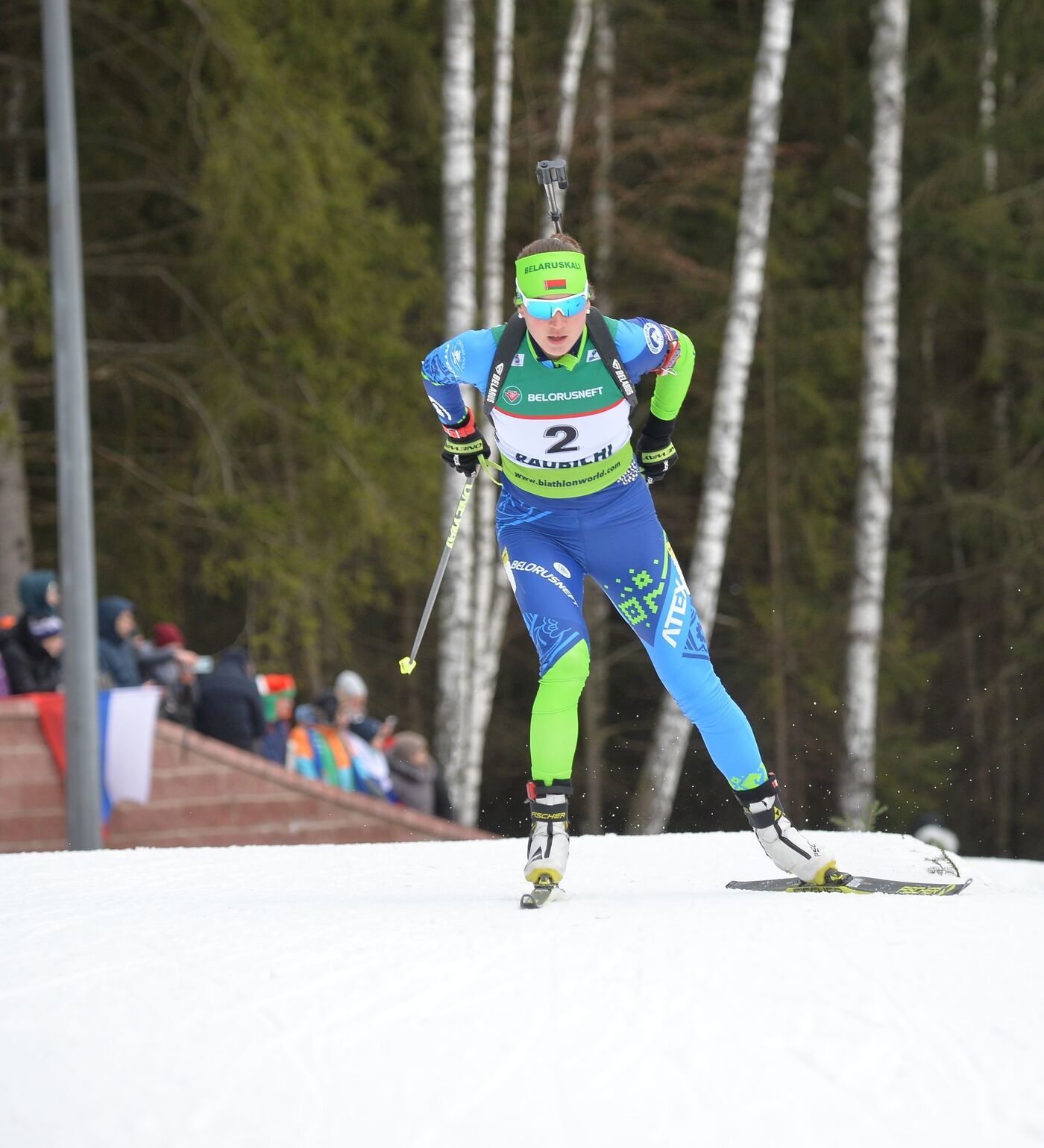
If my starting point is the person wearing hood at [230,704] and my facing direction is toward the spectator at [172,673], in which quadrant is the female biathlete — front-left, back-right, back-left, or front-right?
back-left

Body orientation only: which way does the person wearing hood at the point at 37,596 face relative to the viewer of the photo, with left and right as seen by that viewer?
facing to the right of the viewer

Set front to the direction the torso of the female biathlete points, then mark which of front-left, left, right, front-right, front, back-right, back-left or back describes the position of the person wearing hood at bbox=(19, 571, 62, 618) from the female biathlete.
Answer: back-right

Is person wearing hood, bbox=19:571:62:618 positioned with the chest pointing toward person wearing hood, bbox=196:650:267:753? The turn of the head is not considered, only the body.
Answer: yes

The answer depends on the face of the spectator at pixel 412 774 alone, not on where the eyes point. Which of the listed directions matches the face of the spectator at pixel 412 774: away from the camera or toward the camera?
away from the camera

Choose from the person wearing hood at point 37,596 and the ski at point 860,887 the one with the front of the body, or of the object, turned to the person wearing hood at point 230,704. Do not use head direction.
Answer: the person wearing hood at point 37,596

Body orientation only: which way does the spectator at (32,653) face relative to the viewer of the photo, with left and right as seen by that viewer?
facing to the right of the viewer

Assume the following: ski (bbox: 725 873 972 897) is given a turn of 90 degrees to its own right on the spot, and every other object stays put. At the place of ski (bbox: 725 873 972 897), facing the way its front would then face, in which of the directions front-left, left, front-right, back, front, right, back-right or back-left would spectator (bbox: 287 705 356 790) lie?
back-right

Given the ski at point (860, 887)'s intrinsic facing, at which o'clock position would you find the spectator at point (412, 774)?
The spectator is roughly at 8 o'clock from the ski.

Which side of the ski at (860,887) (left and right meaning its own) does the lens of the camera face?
right

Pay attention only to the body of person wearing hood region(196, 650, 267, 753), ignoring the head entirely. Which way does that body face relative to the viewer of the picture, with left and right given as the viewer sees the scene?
facing away from the viewer and to the right of the viewer
